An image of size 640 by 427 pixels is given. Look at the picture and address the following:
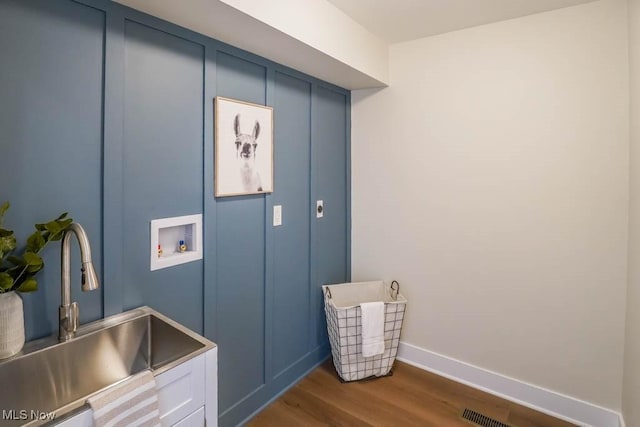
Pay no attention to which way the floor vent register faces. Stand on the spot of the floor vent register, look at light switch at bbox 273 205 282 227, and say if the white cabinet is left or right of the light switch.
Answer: left

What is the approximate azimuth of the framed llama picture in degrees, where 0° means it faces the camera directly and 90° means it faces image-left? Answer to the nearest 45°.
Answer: approximately 315°

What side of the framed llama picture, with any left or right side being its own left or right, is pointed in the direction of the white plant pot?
right

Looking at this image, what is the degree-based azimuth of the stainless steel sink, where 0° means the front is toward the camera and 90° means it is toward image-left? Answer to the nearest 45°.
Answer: approximately 315°

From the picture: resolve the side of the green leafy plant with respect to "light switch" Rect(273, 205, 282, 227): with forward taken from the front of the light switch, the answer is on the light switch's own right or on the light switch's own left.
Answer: on the light switch's own right

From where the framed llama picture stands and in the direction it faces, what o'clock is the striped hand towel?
The striped hand towel is roughly at 2 o'clock from the framed llama picture.
